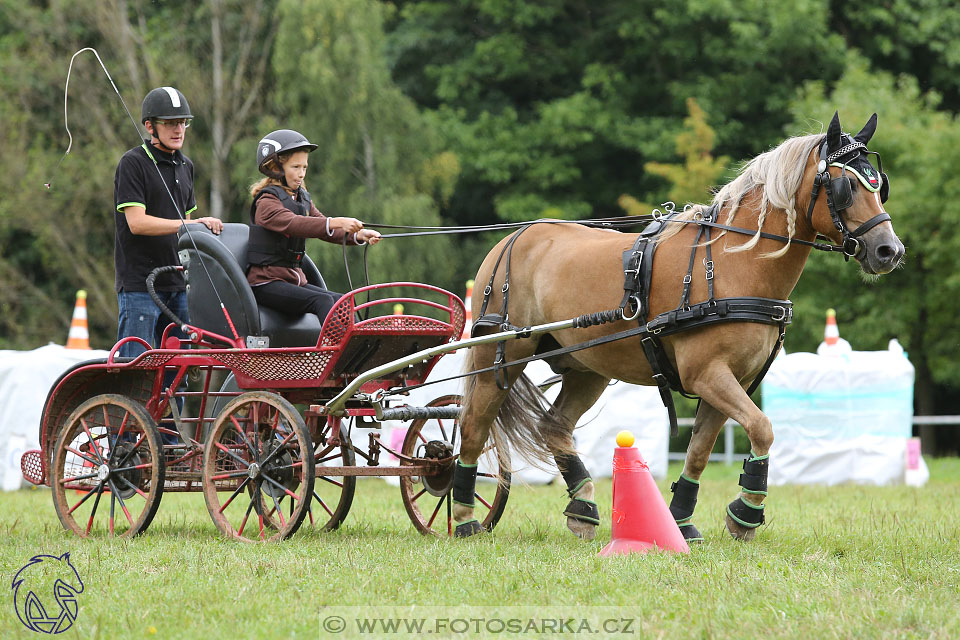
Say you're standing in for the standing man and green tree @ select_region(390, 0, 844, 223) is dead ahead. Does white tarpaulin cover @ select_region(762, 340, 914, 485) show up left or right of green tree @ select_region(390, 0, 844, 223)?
right

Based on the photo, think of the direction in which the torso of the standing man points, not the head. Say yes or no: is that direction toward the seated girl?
yes

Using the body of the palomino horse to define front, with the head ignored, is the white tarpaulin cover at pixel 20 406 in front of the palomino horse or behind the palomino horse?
behind

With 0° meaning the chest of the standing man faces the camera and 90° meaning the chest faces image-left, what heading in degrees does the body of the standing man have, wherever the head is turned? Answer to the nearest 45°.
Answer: approximately 315°

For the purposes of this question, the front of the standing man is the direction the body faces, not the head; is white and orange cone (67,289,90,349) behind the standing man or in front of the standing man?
behind

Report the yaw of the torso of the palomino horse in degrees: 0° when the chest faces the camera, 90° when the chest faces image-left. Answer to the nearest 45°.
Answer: approximately 270°

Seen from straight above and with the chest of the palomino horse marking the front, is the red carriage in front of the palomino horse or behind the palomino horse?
behind

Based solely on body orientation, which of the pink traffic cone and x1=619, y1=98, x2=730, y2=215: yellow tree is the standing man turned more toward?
the pink traffic cone
